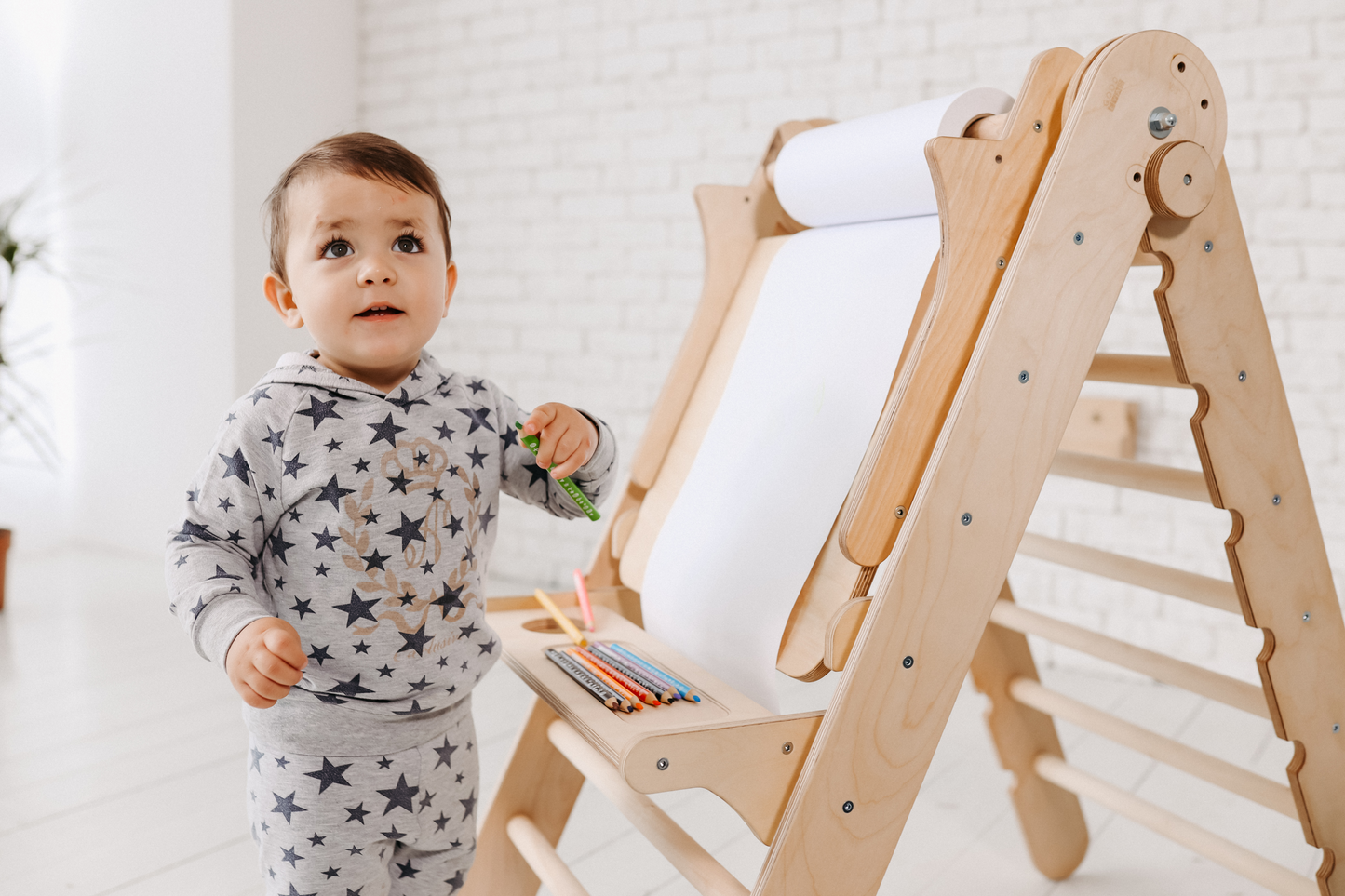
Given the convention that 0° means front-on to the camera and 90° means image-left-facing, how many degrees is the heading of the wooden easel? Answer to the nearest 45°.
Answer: approximately 45°

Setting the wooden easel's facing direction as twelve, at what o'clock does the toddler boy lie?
The toddler boy is roughly at 1 o'clock from the wooden easel.

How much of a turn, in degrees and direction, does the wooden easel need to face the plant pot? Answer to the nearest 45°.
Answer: approximately 90° to its right
